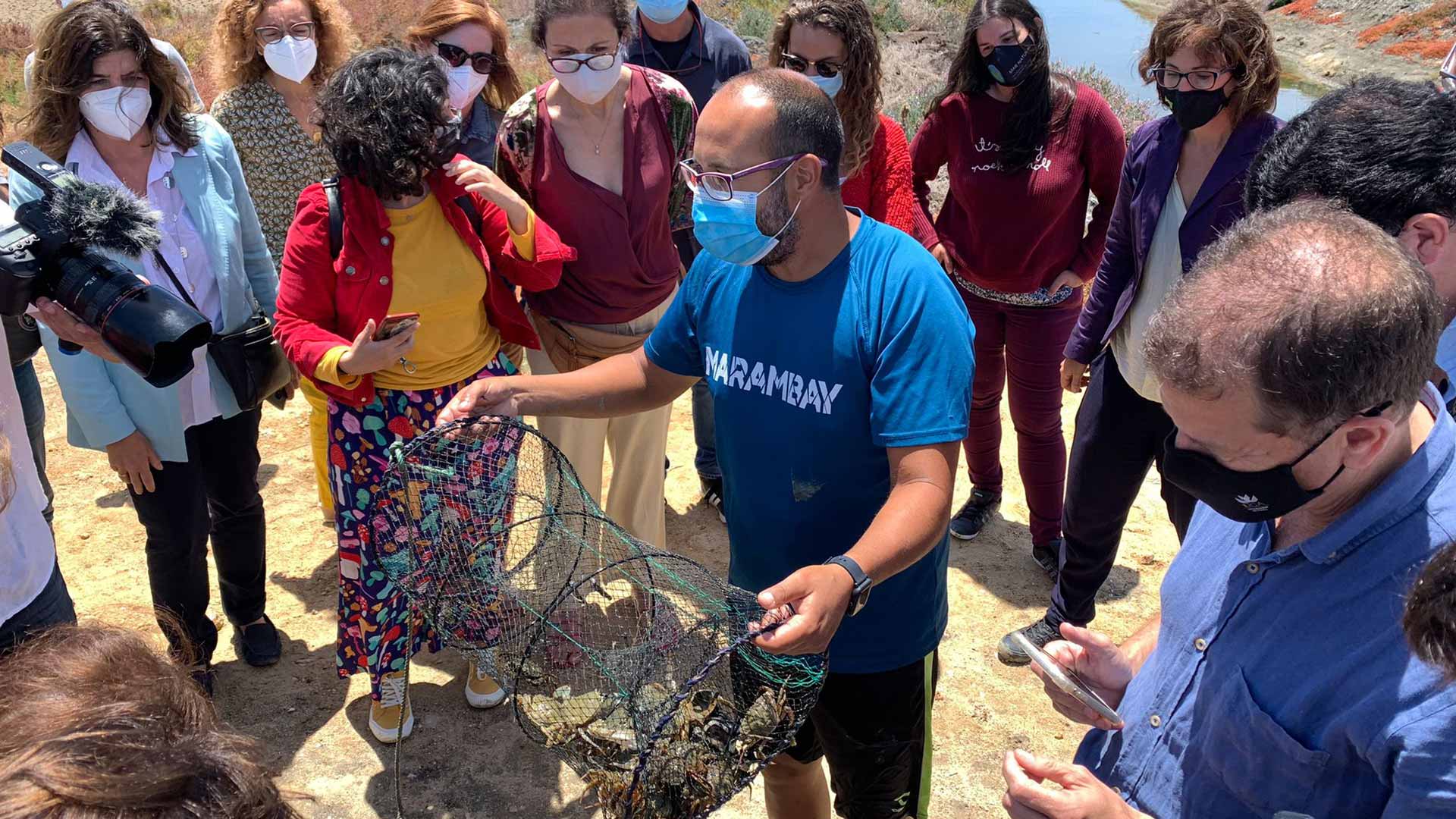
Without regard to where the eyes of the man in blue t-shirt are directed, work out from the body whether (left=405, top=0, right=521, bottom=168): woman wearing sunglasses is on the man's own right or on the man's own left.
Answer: on the man's own right

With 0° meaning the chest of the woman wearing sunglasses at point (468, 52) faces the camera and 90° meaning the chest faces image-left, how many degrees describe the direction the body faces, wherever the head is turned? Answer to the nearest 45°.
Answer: approximately 0°

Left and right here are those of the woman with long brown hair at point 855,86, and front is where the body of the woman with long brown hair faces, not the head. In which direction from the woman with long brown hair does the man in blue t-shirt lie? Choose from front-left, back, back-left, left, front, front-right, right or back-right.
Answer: front-left

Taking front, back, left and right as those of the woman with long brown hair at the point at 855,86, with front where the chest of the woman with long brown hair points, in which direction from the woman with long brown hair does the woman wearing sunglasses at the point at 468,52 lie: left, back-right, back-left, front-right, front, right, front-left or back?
front-right

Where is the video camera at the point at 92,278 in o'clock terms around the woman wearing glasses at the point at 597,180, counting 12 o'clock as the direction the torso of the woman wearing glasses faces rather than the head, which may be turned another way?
The video camera is roughly at 1 o'clock from the woman wearing glasses.

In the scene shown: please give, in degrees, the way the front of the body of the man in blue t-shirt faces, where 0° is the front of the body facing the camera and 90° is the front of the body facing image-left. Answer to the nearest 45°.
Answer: approximately 45°

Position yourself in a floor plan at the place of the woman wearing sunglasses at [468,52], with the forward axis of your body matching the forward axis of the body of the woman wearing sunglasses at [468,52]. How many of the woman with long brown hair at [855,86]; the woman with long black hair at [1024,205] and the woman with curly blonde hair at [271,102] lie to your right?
1
